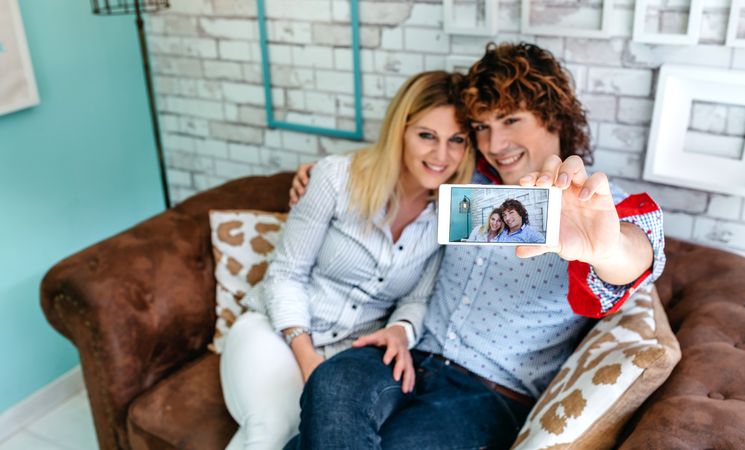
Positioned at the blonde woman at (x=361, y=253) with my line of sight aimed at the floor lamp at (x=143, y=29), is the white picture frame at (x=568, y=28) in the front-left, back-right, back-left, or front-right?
back-right

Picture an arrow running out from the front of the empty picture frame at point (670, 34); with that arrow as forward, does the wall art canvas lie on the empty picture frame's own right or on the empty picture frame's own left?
on the empty picture frame's own right

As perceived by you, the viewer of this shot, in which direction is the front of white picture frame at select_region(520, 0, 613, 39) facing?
facing the viewer

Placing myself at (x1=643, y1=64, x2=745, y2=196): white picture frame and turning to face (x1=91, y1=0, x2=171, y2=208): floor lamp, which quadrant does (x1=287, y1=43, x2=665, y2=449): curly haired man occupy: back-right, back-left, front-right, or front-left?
front-left

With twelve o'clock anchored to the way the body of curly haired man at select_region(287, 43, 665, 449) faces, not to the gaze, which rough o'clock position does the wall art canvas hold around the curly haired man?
The wall art canvas is roughly at 2 o'clock from the curly haired man.

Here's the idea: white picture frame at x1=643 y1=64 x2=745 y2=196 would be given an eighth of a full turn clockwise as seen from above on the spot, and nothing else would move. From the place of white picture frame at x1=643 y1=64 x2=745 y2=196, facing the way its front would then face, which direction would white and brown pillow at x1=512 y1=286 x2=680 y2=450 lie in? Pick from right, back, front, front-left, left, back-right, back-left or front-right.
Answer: front-left

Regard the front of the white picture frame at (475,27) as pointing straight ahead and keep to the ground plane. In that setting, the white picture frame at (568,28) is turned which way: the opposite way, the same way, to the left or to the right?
the same way

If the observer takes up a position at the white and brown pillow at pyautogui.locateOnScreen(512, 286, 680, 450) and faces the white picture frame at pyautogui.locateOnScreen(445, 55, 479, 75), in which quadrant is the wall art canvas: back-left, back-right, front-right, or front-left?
front-left

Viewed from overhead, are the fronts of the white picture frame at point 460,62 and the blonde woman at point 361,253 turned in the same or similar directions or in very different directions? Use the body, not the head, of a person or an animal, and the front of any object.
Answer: same or similar directions

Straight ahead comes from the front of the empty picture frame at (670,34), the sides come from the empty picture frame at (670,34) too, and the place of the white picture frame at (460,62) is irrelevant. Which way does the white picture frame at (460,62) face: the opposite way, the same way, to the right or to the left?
the same way

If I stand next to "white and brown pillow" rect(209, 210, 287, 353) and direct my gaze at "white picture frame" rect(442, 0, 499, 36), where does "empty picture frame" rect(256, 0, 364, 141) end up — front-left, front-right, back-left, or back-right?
front-left

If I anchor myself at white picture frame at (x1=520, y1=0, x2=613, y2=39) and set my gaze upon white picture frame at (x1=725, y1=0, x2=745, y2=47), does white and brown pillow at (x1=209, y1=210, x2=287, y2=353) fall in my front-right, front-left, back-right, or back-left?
back-right

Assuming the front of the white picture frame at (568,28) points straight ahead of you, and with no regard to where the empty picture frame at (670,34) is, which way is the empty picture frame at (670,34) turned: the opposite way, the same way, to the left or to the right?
the same way

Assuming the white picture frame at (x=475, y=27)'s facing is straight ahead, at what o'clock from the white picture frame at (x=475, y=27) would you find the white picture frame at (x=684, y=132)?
the white picture frame at (x=684, y=132) is roughly at 10 o'clock from the white picture frame at (x=475, y=27).

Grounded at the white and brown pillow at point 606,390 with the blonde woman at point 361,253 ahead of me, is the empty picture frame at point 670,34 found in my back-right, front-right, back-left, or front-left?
front-right

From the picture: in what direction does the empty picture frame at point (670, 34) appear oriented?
toward the camera

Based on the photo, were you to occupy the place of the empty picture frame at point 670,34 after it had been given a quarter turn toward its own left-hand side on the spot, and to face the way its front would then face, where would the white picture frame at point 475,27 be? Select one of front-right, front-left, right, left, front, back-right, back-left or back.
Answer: back

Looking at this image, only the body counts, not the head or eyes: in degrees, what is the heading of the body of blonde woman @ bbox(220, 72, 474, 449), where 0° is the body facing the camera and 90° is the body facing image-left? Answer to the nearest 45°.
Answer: approximately 0°

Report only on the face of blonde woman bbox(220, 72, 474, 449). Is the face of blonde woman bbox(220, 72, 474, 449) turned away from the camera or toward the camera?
toward the camera
